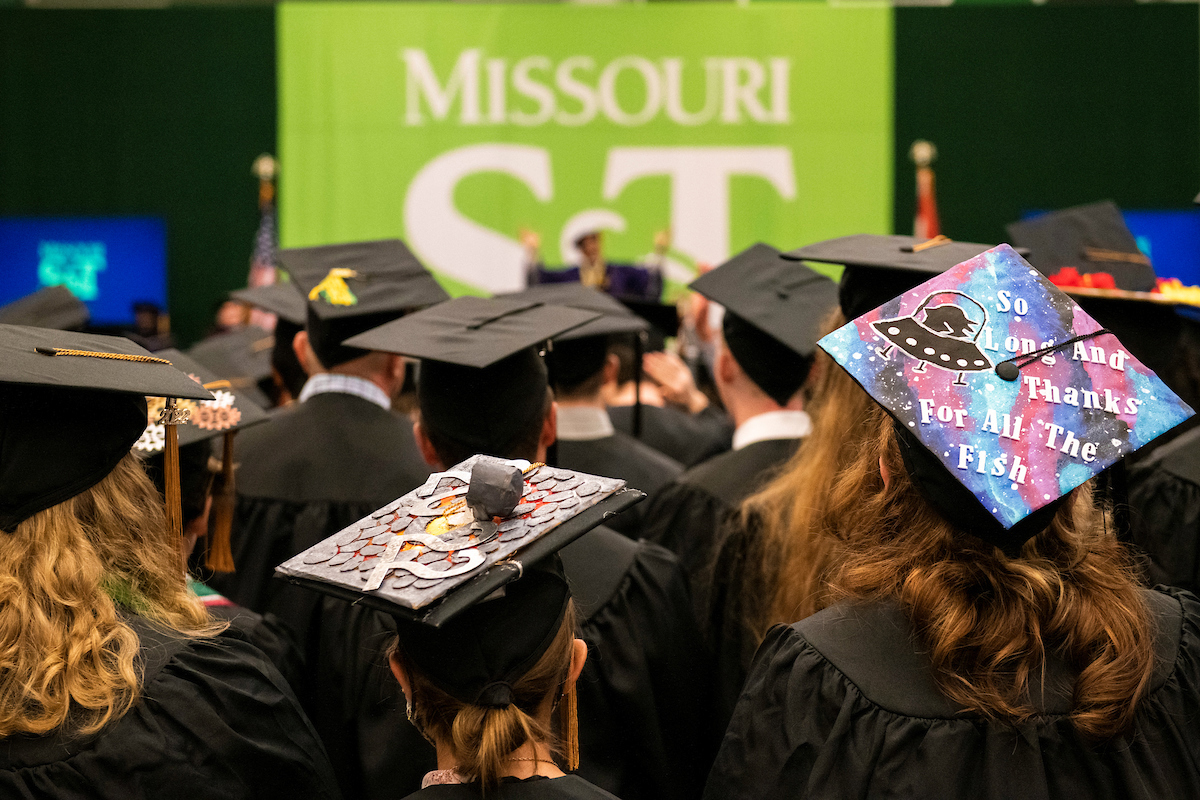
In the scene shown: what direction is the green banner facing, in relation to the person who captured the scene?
facing the viewer

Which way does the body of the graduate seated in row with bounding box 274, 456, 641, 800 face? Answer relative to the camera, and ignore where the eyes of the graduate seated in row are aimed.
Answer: away from the camera

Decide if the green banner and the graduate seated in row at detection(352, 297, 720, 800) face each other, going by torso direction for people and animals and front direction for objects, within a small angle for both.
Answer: yes

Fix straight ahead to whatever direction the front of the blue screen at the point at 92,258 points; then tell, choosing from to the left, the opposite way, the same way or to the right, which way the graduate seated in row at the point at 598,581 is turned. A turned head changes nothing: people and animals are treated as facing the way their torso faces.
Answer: the opposite way

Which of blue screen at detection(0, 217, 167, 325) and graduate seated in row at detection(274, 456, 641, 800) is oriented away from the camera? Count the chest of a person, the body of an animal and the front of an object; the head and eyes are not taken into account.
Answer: the graduate seated in row

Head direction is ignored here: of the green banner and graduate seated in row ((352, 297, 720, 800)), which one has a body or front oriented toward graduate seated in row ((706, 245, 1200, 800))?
the green banner

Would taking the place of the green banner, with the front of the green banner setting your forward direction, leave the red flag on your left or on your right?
on your left

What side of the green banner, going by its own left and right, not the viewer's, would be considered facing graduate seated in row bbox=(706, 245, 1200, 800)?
front

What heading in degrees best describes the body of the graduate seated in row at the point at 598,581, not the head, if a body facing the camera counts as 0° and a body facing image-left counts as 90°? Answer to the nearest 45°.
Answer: approximately 180°

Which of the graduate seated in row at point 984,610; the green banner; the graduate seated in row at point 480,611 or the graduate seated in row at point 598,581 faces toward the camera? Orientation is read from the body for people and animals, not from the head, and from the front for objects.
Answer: the green banner

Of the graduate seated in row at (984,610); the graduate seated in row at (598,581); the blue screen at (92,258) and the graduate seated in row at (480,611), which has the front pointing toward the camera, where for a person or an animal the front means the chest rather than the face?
the blue screen

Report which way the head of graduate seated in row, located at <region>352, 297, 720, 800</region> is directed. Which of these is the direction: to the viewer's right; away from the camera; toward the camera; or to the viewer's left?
away from the camera

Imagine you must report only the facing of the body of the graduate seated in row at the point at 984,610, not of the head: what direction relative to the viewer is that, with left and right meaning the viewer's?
facing away from the viewer

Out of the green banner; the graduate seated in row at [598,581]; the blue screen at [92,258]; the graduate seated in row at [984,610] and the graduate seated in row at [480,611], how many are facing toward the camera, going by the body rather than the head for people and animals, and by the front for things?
2
